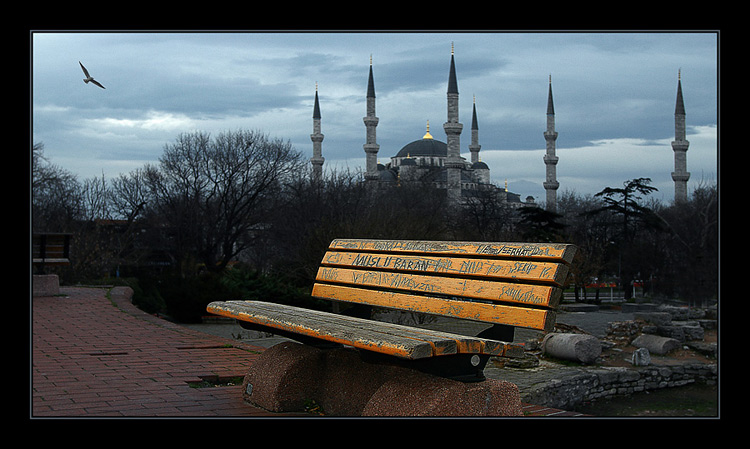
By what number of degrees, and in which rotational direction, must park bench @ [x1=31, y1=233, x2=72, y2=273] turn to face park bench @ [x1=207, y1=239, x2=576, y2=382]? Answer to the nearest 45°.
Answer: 0° — it already faces it

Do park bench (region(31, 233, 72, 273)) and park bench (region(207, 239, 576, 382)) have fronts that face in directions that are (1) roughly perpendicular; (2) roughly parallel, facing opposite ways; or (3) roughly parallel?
roughly perpendicular

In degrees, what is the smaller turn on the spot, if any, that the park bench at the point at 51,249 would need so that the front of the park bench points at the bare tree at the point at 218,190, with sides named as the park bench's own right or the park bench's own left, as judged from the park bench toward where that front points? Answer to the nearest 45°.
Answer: approximately 180°

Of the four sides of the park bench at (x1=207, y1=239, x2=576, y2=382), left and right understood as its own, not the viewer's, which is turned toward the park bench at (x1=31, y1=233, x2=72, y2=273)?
right

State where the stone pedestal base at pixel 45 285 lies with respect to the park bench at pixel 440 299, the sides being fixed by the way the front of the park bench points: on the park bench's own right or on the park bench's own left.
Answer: on the park bench's own right

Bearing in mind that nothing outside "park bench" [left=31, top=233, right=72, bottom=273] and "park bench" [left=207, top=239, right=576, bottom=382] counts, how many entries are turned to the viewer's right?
0

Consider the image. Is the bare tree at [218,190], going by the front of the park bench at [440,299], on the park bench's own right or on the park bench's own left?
on the park bench's own right

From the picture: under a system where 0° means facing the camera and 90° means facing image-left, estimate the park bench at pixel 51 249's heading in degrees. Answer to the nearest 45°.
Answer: approximately 0°
